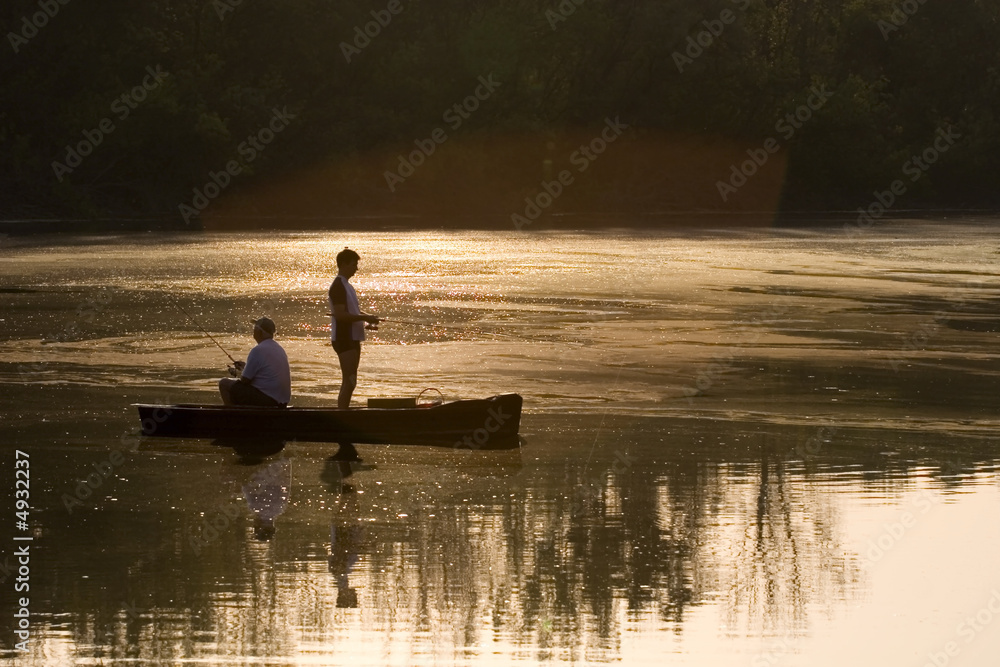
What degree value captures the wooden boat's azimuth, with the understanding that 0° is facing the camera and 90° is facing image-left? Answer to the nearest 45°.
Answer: approximately 270°

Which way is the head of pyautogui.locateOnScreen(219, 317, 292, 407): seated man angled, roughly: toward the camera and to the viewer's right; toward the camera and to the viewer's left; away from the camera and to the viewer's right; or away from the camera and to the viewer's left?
away from the camera and to the viewer's left
